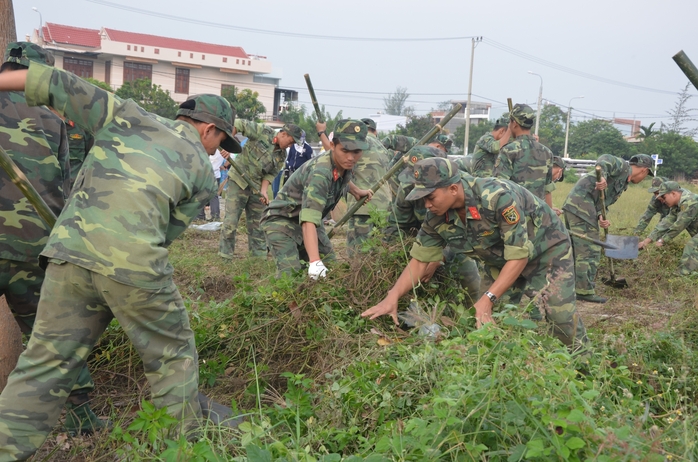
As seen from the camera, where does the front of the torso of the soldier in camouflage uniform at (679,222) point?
to the viewer's left

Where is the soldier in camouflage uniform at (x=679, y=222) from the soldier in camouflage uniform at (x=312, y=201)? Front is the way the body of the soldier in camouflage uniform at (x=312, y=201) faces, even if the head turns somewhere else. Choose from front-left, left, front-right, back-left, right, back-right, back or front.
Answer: left

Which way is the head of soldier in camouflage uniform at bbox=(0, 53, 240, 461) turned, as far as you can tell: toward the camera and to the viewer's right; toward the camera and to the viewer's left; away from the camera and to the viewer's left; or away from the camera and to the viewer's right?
away from the camera and to the viewer's right

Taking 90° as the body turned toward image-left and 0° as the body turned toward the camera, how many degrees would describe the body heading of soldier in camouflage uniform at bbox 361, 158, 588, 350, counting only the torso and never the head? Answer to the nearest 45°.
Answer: approximately 45°

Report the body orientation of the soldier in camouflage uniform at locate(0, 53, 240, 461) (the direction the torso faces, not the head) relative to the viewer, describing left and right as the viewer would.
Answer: facing away from the viewer and to the right of the viewer

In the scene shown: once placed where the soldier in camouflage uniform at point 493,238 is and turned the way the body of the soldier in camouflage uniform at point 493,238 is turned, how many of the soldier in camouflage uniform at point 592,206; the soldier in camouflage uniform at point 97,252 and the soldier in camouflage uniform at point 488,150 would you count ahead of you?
1
